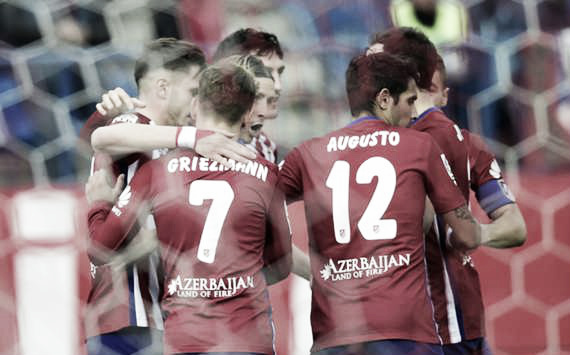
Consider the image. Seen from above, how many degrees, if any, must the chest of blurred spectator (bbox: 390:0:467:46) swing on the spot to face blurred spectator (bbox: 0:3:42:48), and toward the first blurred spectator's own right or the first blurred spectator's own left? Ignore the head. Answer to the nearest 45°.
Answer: approximately 90° to the first blurred spectator's own right

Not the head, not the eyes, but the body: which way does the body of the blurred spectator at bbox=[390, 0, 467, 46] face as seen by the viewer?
toward the camera
